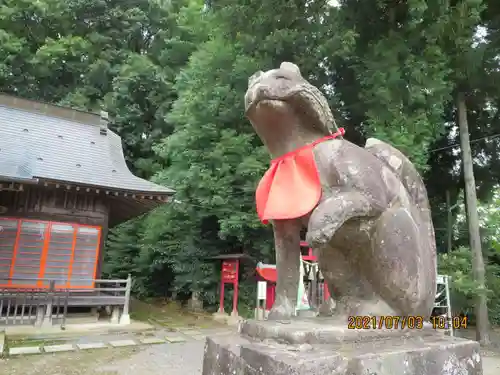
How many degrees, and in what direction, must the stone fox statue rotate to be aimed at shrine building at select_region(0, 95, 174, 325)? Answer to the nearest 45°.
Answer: approximately 90° to its right

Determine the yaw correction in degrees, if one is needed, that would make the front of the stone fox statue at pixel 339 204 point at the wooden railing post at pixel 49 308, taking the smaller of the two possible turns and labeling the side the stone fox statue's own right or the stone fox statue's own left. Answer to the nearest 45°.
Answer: approximately 90° to the stone fox statue's own right

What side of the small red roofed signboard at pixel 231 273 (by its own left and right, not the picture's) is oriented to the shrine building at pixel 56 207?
right

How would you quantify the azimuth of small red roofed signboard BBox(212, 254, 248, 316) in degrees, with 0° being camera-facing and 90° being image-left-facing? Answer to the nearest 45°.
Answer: approximately 0°

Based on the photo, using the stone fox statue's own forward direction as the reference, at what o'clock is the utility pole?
The utility pole is roughly at 5 o'clock from the stone fox statue.

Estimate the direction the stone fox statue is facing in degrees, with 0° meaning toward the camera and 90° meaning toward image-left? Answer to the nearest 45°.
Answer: approximately 45°
